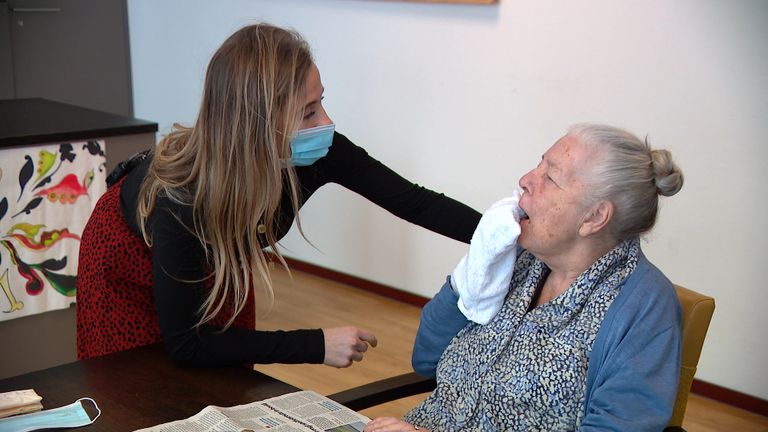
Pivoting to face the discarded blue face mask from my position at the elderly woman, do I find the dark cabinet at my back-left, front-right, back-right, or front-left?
front-right

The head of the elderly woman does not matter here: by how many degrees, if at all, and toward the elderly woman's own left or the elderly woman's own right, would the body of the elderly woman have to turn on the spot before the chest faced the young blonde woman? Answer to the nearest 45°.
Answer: approximately 45° to the elderly woman's own right

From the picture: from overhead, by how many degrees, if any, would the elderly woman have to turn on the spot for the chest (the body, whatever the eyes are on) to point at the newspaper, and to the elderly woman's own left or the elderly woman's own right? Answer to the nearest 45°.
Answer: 0° — they already face it

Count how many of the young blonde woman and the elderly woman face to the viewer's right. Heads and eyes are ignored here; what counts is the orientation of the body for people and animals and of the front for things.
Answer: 1

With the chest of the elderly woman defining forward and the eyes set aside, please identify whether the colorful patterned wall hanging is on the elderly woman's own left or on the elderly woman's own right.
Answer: on the elderly woman's own right

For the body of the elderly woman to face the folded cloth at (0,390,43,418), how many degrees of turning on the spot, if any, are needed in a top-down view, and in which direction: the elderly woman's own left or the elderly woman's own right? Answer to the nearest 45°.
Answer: approximately 45° to the elderly woman's own right

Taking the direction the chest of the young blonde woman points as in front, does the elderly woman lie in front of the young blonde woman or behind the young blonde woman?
in front

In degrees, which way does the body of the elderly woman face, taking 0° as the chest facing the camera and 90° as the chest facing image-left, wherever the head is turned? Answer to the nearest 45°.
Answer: approximately 45°

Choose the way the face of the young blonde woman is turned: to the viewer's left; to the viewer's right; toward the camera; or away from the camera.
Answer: to the viewer's right

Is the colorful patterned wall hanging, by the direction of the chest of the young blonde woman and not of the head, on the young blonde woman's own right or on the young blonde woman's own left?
on the young blonde woman's own left

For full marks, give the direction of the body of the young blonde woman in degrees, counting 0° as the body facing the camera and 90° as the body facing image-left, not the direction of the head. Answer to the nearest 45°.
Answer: approximately 270°

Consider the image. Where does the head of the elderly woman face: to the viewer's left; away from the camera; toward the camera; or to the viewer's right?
to the viewer's left
